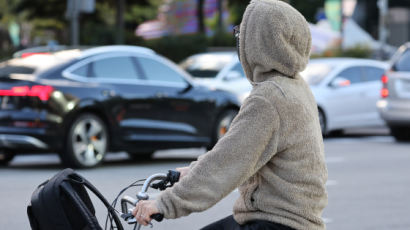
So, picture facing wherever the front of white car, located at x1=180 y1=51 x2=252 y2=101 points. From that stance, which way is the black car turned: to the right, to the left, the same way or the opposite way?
the opposite way

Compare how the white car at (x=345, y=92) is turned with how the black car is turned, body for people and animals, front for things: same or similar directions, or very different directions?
very different directions

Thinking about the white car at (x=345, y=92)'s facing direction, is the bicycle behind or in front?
in front

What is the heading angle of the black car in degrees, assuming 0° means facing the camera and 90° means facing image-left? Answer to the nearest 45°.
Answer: approximately 225°

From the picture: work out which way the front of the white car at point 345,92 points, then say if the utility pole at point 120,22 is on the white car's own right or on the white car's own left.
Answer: on the white car's own right

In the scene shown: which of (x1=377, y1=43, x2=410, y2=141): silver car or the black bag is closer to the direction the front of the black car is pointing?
the silver car

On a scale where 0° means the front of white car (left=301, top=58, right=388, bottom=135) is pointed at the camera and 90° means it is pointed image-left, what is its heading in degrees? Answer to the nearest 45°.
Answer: approximately 45°

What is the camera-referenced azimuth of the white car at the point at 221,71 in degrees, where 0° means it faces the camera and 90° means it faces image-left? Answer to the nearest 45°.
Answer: approximately 45°

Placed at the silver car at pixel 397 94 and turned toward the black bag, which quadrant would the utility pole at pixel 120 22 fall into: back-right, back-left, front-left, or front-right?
back-right

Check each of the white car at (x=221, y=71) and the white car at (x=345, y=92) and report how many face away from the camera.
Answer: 0

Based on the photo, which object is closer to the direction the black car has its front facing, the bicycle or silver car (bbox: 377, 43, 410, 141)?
the silver car

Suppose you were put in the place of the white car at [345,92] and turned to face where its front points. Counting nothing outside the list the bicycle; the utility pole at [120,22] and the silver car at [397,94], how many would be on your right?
1
